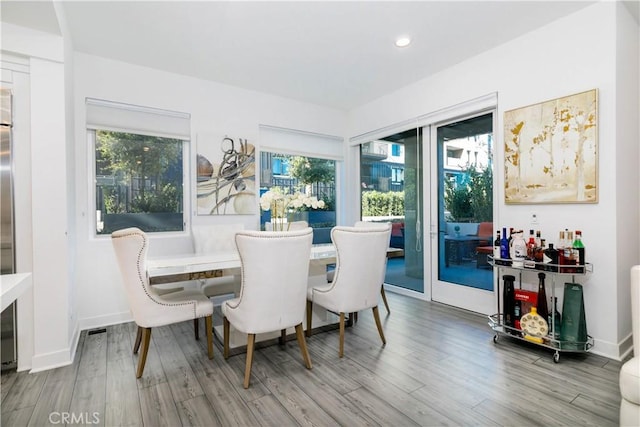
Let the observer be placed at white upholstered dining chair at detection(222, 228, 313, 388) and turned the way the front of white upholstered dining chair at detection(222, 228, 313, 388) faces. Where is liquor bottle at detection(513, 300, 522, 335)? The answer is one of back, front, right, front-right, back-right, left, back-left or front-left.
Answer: back-right

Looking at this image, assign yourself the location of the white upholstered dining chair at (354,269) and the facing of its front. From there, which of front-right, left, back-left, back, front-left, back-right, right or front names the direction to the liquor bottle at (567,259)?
back-right

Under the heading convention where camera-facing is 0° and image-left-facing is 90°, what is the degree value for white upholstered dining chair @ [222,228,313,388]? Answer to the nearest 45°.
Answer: approximately 135°

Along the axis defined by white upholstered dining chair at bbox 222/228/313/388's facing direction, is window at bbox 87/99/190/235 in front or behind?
in front

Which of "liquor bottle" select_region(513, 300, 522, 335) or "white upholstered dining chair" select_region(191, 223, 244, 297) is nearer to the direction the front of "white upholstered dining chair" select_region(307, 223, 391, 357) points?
the white upholstered dining chair

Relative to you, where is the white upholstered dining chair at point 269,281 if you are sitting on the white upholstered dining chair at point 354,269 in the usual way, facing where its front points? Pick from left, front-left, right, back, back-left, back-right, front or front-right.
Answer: left

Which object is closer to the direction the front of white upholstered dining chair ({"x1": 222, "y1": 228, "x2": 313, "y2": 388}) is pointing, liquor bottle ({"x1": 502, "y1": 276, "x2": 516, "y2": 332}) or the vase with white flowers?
the vase with white flowers

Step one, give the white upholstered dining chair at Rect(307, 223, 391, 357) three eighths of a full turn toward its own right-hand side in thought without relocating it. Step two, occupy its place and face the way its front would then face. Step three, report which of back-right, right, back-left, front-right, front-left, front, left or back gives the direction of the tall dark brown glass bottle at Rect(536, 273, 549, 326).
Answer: front

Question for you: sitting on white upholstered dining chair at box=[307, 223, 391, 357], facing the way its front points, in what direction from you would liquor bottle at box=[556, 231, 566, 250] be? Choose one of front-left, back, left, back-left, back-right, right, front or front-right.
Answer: back-right

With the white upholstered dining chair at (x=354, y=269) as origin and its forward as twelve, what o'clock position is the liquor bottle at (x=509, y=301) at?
The liquor bottle is roughly at 4 o'clock from the white upholstered dining chair.

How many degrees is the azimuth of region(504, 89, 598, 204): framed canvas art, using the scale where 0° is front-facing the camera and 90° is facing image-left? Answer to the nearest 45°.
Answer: approximately 45°

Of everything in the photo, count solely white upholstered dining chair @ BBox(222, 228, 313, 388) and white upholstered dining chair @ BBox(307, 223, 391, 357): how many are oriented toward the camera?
0

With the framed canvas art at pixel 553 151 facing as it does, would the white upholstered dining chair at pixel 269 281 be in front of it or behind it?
in front

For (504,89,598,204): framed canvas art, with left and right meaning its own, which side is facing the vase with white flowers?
front

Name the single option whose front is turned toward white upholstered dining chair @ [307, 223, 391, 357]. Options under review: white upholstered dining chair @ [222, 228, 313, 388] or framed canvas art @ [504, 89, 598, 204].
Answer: the framed canvas art
